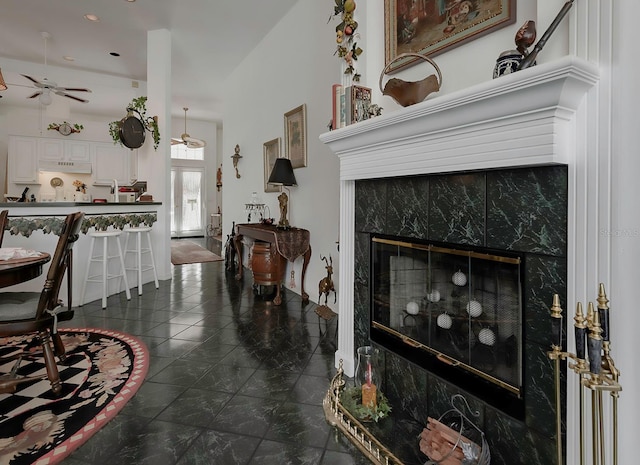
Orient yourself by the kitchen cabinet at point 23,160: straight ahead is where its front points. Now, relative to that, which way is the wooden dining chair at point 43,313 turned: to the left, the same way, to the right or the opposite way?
to the right

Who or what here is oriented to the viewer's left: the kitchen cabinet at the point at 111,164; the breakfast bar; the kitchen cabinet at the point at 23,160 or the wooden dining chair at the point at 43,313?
the wooden dining chair

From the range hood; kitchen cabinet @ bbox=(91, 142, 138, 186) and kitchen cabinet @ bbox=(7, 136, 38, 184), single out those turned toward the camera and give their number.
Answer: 3

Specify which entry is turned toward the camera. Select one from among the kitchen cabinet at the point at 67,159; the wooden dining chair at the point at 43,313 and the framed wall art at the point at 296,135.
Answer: the kitchen cabinet

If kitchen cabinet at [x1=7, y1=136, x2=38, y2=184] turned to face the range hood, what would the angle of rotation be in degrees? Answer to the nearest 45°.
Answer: approximately 90° to its left

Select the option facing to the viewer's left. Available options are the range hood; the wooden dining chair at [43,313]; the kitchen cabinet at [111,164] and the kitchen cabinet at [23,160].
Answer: the wooden dining chair

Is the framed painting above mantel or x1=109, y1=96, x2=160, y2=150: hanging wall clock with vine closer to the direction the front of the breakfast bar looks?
the framed painting above mantel

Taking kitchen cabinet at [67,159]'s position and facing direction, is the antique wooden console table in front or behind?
in front

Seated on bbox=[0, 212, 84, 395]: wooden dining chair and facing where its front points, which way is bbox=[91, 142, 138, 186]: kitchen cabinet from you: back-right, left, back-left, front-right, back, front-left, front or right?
right

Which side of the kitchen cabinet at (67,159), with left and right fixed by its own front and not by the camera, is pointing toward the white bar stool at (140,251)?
front

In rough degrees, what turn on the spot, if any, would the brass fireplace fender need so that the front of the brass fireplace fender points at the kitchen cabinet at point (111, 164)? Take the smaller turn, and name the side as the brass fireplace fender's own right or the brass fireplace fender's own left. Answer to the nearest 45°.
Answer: approximately 90° to the brass fireplace fender's own right

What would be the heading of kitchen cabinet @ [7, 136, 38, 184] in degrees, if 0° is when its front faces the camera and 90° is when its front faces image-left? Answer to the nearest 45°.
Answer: approximately 0°

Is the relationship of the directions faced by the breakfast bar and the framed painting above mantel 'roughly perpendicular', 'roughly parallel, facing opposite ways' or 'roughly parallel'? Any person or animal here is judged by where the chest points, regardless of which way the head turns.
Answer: roughly perpendicular

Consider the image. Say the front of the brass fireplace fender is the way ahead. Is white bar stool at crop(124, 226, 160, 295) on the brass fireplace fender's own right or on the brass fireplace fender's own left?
on the brass fireplace fender's own right

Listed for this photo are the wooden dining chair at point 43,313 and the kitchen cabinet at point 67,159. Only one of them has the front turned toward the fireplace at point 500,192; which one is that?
the kitchen cabinet

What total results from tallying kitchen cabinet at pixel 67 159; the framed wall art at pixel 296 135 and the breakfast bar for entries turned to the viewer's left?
1
